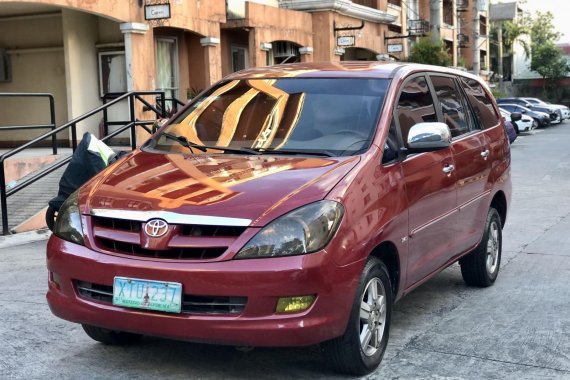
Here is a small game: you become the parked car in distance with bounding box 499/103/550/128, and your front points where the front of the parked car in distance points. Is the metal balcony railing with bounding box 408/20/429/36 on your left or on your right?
on your right

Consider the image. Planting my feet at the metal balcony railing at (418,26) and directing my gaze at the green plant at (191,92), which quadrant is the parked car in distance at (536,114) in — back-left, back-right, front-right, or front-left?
back-left

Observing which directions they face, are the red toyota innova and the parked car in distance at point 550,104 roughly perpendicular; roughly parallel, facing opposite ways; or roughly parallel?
roughly perpendicular

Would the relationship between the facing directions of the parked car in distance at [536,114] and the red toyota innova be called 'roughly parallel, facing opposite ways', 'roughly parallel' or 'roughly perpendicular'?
roughly perpendicular

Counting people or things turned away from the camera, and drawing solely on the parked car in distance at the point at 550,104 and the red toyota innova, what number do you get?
0

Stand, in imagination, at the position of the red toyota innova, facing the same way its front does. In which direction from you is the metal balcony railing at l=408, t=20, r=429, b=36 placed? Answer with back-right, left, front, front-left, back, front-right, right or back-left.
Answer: back-right

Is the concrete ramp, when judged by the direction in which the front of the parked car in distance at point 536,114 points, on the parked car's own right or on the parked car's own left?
on the parked car's own right

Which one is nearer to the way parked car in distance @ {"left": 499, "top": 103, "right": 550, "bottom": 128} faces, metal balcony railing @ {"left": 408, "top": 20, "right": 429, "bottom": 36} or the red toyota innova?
the red toyota innova

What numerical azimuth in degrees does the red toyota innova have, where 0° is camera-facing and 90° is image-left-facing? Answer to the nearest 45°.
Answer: approximately 45°

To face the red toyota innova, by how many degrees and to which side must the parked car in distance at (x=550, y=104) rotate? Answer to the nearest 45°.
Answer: approximately 45° to its right
